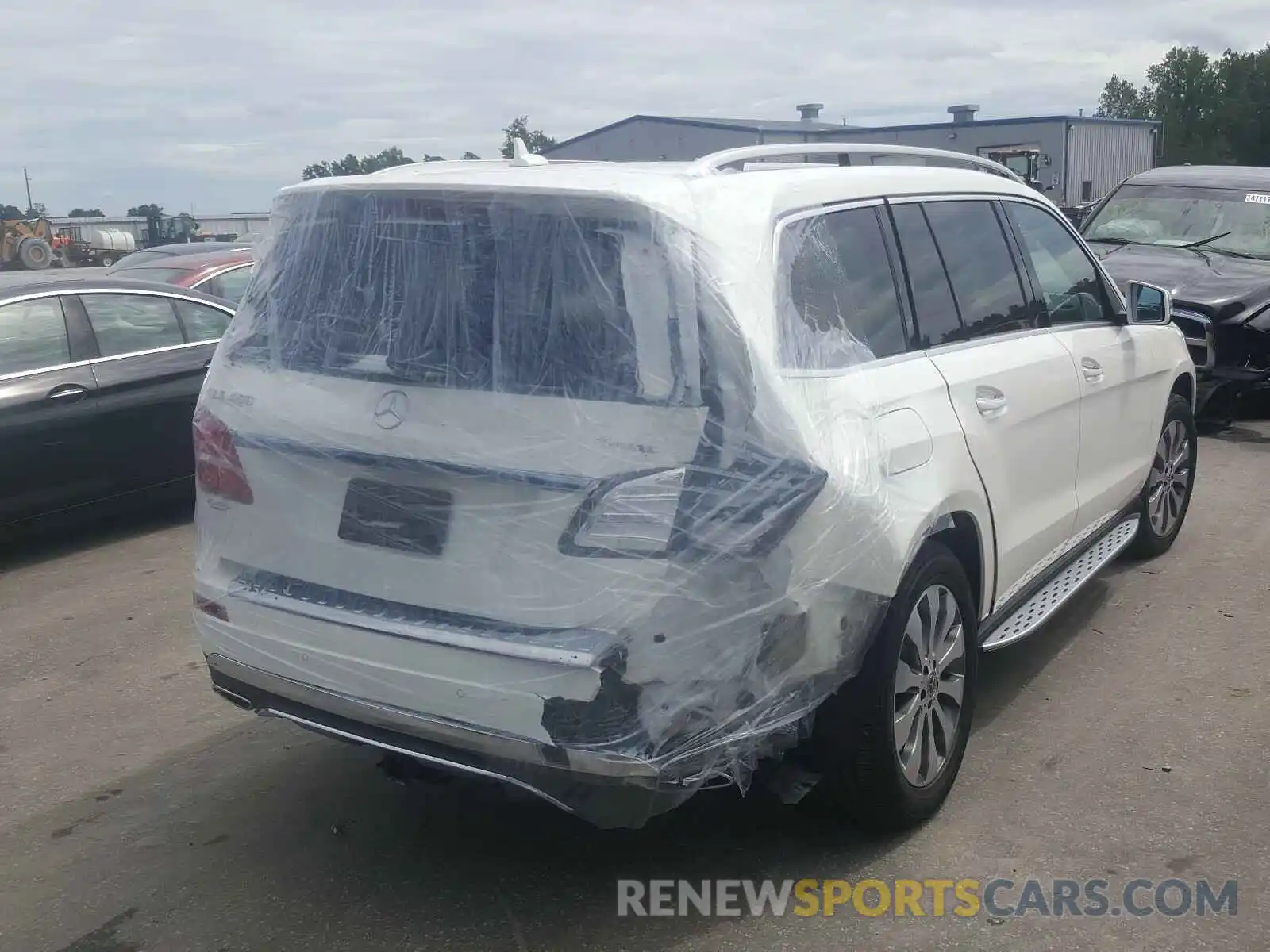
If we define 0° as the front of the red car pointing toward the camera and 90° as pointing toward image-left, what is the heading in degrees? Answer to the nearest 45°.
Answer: approximately 45°

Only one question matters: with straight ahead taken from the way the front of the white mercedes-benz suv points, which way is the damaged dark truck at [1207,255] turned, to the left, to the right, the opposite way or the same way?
the opposite way

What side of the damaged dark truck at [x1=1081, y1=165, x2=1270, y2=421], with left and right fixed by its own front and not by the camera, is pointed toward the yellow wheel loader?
right

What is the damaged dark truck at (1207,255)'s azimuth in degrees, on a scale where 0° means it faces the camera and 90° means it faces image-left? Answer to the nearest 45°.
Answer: approximately 45°

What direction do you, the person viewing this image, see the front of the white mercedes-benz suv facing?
facing away from the viewer and to the right of the viewer

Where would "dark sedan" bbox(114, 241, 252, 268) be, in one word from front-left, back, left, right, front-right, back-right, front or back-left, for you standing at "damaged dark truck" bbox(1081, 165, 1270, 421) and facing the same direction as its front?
front-right

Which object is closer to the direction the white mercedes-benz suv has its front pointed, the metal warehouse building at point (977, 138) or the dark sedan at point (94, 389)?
the metal warehouse building

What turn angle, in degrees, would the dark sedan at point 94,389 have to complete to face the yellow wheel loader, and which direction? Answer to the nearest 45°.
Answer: approximately 135° to its right

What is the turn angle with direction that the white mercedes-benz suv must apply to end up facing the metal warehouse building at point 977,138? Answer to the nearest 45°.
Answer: approximately 45° to its left

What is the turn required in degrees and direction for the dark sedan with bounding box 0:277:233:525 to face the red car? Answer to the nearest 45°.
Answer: approximately 135° to its right
